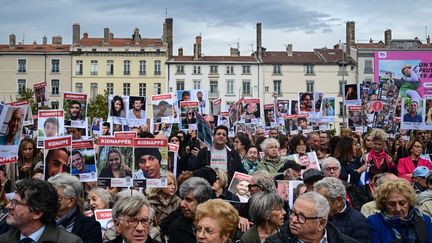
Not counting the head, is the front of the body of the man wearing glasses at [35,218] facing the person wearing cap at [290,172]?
no

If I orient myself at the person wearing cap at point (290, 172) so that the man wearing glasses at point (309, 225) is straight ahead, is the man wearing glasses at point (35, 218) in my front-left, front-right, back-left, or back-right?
front-right

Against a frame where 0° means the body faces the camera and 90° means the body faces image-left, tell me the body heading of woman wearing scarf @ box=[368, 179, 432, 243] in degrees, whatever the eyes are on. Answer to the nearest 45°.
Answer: approximately 0°

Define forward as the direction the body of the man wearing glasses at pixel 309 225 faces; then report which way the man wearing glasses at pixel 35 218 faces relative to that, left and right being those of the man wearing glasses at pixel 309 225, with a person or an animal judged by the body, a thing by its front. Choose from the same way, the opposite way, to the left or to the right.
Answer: the same way

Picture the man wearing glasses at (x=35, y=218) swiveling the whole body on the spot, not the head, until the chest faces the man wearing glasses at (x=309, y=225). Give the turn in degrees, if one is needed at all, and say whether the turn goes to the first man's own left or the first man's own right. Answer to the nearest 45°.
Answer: approximately 135° to the first man's own left

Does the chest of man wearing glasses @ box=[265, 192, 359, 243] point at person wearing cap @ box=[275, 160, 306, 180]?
no

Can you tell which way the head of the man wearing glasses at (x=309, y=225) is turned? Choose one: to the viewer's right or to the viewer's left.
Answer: to the viewer's left

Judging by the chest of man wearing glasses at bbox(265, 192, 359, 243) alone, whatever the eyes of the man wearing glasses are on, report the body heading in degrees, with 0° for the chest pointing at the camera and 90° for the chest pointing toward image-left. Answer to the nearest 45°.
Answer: approximately 45°

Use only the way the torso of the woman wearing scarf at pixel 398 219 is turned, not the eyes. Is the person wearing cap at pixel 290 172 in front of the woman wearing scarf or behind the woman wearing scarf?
behind

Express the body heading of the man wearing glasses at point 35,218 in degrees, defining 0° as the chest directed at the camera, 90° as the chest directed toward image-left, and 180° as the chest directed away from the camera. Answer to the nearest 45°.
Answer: approximately 45°

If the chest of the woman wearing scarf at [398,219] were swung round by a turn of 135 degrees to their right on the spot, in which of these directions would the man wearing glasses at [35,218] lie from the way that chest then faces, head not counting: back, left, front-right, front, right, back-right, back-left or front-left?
left
